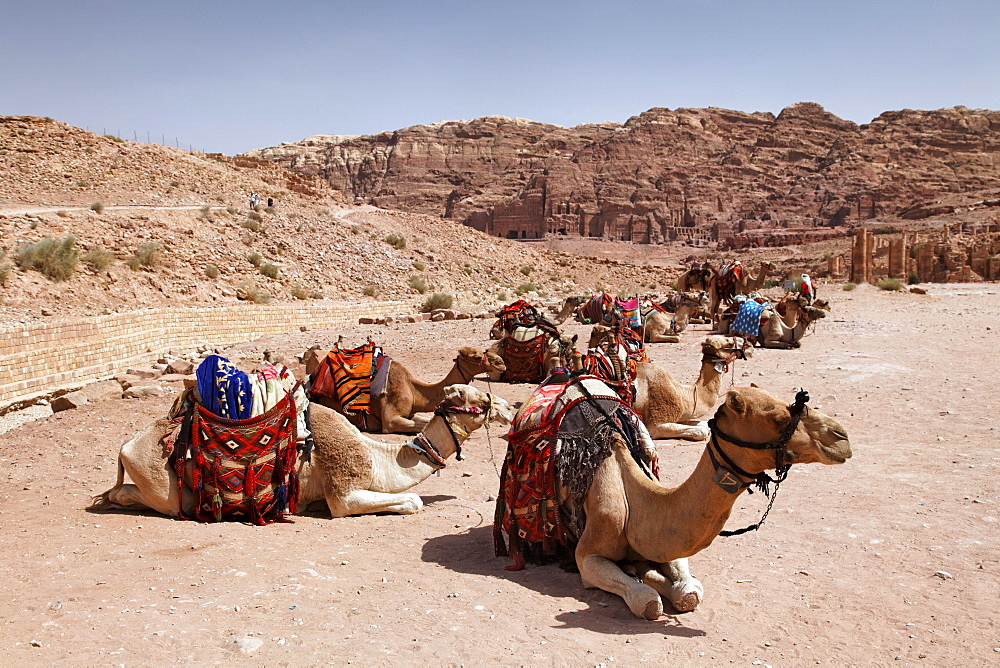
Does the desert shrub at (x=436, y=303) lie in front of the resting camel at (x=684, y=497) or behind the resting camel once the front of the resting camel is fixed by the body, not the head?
behind

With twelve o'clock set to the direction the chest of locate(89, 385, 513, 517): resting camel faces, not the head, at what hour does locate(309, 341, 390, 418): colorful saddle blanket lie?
The colorful saddle blanket is roughly at 9 o'clock from the resting camel.

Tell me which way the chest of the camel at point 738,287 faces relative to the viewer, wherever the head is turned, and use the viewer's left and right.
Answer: facing to the right of the viewer

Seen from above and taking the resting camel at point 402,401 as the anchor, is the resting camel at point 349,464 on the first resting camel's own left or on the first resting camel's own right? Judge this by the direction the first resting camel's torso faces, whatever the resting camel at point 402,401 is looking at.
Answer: on the first resting camel's own right

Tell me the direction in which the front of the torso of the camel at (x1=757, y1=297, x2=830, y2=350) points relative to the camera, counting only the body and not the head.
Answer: to the viewer's right

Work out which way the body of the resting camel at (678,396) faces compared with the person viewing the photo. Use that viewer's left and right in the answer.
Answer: facing to the right of the viewer

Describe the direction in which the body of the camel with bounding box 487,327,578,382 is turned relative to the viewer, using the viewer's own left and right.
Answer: facing to the right of the viewer

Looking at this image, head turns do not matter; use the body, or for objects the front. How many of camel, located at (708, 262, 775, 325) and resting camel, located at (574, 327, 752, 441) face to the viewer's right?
2

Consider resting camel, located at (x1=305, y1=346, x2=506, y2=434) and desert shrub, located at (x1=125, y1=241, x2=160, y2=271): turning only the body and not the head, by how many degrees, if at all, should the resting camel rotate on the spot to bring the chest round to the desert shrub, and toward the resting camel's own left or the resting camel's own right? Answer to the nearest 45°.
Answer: approximately 135° to the resting camel's own left

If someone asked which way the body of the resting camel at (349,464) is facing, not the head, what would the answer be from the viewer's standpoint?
to the viewer's right

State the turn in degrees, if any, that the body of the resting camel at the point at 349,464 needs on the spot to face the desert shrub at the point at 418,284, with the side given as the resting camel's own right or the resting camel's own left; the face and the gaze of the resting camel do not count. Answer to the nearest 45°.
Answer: approximately 90° to the resting camel's own left

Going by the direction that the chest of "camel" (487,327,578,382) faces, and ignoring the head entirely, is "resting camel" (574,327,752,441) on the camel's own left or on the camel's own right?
on the camel's own right

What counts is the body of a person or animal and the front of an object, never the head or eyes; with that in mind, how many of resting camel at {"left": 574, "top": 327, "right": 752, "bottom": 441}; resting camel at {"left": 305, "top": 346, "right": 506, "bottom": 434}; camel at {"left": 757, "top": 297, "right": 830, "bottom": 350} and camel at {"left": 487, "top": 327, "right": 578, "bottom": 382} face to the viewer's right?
4

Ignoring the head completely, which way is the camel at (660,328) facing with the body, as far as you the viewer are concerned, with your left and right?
facing to the right of the viewer
